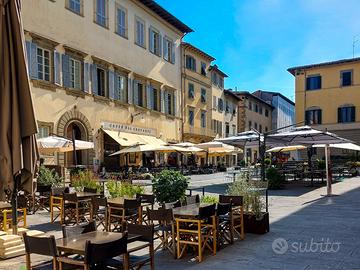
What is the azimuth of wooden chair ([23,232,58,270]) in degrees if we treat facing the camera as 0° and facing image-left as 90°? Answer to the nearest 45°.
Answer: approximately 225°

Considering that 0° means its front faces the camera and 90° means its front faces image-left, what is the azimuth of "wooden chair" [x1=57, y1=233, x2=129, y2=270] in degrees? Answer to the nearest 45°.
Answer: approximately 135°

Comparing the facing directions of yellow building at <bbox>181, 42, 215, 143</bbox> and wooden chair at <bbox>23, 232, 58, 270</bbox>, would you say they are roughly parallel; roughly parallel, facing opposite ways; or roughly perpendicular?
roughly perpendicular

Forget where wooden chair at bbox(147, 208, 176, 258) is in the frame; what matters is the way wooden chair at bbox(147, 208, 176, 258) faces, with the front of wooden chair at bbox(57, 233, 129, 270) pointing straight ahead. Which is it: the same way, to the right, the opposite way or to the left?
to the right

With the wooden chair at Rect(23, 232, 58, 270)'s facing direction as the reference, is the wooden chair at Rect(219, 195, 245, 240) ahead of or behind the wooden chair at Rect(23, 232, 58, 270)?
ahead

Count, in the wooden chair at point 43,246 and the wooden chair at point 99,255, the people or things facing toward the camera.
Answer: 0

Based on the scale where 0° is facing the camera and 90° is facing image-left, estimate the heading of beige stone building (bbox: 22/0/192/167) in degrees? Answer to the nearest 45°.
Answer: approximately 315°

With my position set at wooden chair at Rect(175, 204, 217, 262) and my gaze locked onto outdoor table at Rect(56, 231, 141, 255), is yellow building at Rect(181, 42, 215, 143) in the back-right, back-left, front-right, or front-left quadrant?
back-right

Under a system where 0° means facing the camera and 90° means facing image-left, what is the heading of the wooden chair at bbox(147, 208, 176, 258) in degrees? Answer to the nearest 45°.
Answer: approximately 225°

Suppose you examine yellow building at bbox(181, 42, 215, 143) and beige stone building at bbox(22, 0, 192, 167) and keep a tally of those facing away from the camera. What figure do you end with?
0

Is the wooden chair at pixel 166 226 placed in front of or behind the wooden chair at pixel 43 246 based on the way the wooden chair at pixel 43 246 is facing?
in front

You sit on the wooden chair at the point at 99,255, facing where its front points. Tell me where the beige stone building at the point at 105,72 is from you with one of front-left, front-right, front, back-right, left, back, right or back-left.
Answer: front-right

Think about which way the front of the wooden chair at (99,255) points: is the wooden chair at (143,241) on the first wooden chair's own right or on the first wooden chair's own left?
on the first wooden chair's own right
